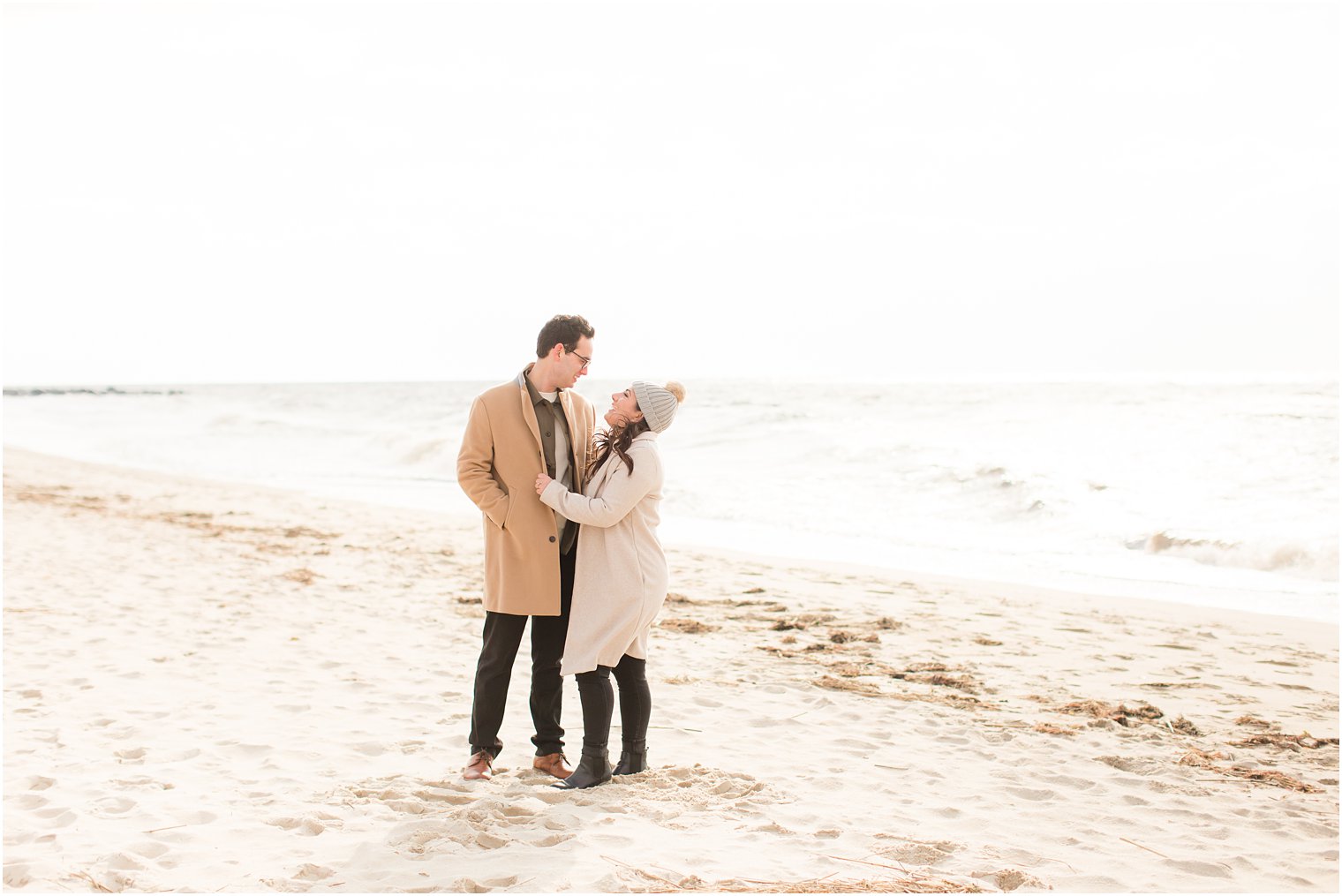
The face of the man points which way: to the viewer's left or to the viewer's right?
to the viewer's right

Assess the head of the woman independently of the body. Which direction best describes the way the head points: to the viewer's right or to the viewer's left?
to the viewer's left

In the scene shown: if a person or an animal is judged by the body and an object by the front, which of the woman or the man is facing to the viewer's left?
the woman

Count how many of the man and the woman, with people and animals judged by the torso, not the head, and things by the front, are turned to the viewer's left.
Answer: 1

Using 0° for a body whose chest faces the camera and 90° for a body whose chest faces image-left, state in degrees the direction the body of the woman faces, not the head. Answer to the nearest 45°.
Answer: approximately 90°
